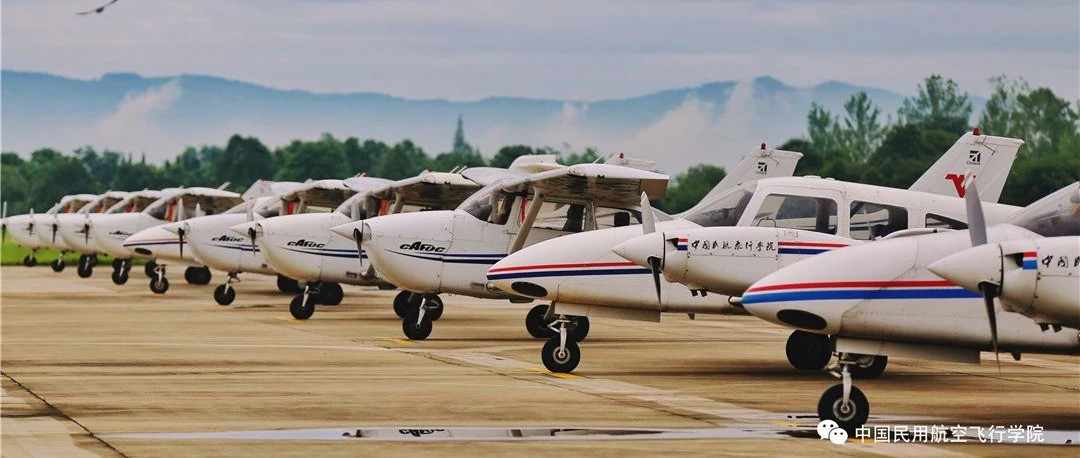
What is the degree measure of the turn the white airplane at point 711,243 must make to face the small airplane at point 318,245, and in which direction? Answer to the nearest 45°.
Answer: approximately 45° to its right

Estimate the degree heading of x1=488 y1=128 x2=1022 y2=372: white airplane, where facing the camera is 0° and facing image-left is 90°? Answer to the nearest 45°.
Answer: approximately 90°

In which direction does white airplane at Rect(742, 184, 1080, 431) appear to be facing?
to the viewer's left

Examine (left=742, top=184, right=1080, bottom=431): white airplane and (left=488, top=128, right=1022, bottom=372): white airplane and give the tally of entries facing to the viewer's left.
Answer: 2

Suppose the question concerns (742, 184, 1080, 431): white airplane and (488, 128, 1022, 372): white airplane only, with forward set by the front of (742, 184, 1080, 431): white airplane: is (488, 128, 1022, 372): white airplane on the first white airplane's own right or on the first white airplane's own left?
on the first white airplane's own right
